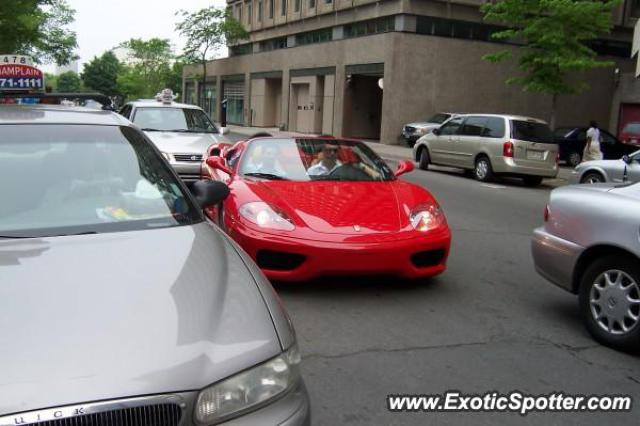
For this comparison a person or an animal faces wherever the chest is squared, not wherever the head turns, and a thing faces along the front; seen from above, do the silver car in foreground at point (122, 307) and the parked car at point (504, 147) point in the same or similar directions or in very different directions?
very different directions

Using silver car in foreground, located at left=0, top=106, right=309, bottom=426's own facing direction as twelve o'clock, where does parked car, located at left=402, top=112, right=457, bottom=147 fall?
The parked car is roughly at 7 o'clock from the silver car in foreground.

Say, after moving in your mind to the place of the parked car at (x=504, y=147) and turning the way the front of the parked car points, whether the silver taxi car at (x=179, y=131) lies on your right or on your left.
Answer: on your left

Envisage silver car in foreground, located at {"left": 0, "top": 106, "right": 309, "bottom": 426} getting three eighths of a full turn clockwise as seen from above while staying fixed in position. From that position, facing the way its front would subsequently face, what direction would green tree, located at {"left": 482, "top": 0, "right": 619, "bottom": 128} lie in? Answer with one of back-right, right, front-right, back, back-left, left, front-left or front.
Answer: right

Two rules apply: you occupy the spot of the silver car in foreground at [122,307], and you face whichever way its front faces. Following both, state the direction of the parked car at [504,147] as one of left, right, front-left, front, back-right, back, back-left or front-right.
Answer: back-left

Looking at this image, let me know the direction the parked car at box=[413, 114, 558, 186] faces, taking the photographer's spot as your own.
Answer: facing away from the viewer and to the left of the viewer

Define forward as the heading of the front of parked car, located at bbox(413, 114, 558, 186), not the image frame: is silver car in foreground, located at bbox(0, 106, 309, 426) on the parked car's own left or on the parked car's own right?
on the parked car's own left

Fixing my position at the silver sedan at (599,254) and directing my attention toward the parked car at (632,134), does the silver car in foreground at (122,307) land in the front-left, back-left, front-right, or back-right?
back-left

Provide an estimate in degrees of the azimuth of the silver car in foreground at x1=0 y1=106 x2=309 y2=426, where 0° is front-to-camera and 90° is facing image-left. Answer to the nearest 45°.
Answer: approximately 0°

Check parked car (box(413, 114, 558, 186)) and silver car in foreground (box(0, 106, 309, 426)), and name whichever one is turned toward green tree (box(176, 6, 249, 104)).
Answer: the parked car
